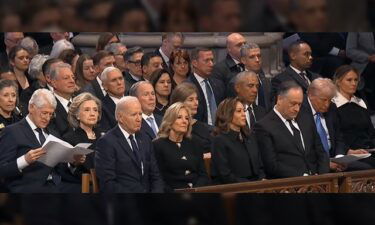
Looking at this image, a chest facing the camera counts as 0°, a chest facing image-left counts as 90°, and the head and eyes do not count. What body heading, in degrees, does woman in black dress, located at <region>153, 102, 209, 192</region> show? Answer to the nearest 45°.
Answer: approximately 315°

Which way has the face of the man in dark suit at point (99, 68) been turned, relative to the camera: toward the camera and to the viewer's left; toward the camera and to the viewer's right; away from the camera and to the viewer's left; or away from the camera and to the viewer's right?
toward the camera and to the viewer's right

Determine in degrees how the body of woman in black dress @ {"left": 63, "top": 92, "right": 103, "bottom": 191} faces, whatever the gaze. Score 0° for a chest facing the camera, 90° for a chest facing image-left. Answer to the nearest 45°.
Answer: approximately 315°

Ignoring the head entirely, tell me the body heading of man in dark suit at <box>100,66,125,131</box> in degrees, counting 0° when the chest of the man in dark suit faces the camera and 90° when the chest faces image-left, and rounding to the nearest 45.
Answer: approximately 315°
